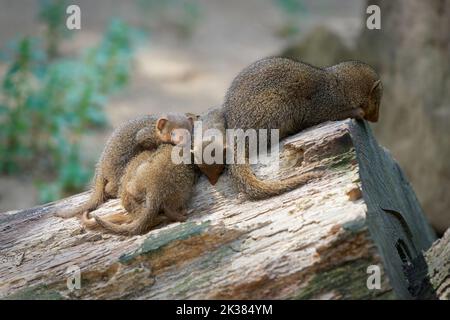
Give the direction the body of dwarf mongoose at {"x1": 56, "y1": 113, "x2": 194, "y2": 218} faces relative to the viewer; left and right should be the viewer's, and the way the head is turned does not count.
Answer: facing to the right of the viewer

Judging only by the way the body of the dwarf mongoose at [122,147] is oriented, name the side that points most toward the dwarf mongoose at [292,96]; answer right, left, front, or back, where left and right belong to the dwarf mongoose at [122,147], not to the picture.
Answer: front

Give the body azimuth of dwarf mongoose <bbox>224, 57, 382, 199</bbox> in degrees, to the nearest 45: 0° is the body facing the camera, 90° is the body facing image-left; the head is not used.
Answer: approximately 270°

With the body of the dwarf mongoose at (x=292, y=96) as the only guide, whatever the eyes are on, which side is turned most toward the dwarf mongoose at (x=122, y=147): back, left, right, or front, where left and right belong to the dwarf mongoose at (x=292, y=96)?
back

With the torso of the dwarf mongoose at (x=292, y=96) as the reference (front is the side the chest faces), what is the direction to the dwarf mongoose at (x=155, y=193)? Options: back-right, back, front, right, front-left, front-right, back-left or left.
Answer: back-right

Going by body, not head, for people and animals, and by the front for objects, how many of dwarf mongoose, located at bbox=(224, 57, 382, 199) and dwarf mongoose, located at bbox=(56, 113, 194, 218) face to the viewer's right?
2
